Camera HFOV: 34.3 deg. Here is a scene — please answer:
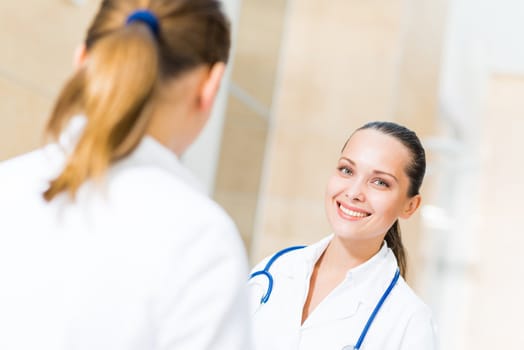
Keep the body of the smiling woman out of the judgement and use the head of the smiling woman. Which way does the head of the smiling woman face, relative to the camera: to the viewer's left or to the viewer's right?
to the viewer's left

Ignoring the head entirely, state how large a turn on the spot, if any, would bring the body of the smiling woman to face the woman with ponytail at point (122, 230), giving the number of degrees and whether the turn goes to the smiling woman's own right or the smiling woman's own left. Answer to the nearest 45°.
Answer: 0° — they already face them

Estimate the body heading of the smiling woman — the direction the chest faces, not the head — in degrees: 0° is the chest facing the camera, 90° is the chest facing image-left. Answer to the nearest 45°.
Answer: approximately 45°

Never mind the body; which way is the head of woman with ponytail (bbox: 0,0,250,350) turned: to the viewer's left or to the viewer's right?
to the viewer's right
